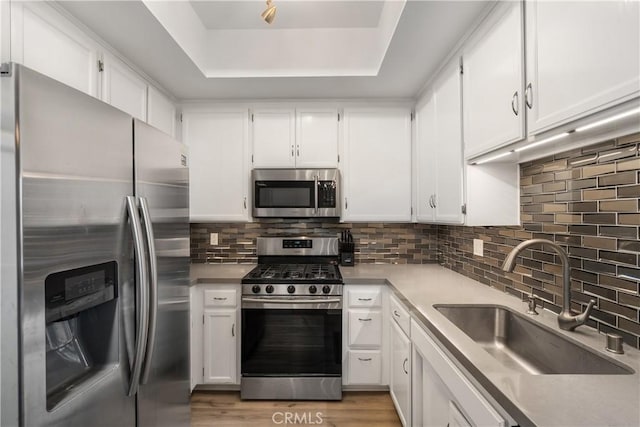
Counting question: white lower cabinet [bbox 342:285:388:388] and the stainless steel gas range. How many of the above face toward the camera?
2

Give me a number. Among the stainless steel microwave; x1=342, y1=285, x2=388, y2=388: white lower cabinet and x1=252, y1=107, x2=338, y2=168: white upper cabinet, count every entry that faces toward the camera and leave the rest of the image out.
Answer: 3

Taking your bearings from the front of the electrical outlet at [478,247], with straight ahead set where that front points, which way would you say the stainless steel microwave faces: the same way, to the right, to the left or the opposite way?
to the left

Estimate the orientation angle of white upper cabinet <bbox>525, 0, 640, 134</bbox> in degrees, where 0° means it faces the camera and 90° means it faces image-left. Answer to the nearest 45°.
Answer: approximately 45°

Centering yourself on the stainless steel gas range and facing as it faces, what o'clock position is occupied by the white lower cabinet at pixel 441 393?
The white lower cabinet is roughly at 11 o'clock from the stainless steel gas range.

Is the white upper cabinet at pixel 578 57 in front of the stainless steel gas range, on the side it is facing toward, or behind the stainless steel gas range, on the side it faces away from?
in front

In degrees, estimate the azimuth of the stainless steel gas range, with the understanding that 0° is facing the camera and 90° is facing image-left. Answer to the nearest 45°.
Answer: approximately 0°

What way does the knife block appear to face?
toward the camera

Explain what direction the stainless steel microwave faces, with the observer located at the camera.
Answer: facing the viewer

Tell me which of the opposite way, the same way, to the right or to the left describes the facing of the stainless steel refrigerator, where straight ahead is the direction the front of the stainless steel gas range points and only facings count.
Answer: to the left

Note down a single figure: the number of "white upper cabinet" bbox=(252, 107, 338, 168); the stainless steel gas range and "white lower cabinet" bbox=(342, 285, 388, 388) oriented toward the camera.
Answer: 3
